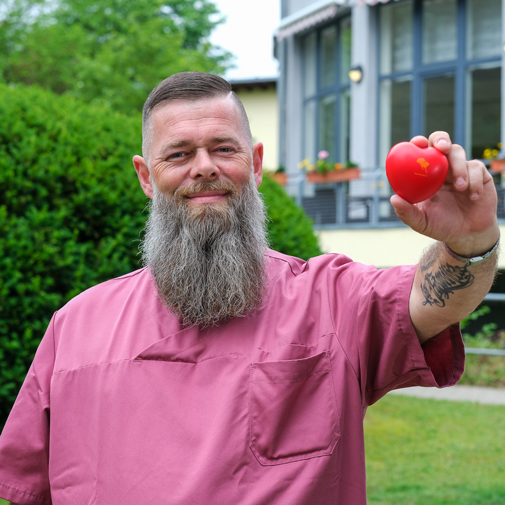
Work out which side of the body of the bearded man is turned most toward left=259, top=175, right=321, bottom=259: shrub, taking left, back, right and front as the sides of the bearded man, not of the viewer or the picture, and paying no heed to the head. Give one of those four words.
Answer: back

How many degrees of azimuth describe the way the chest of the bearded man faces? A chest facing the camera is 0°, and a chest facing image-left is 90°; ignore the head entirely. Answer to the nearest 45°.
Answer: approximately 0°

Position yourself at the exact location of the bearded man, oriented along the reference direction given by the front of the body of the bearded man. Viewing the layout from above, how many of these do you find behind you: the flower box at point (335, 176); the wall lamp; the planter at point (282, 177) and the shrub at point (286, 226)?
4

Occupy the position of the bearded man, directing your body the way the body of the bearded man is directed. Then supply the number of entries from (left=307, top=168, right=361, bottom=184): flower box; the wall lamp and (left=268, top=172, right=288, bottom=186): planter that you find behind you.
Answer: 3

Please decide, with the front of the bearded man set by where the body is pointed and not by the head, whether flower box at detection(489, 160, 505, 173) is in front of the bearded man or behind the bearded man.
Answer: behind

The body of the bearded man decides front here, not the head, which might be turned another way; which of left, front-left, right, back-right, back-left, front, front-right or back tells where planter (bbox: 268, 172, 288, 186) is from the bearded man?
back

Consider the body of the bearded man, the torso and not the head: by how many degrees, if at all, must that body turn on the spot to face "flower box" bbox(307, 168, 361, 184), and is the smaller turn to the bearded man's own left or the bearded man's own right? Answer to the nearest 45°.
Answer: approximately 180°
